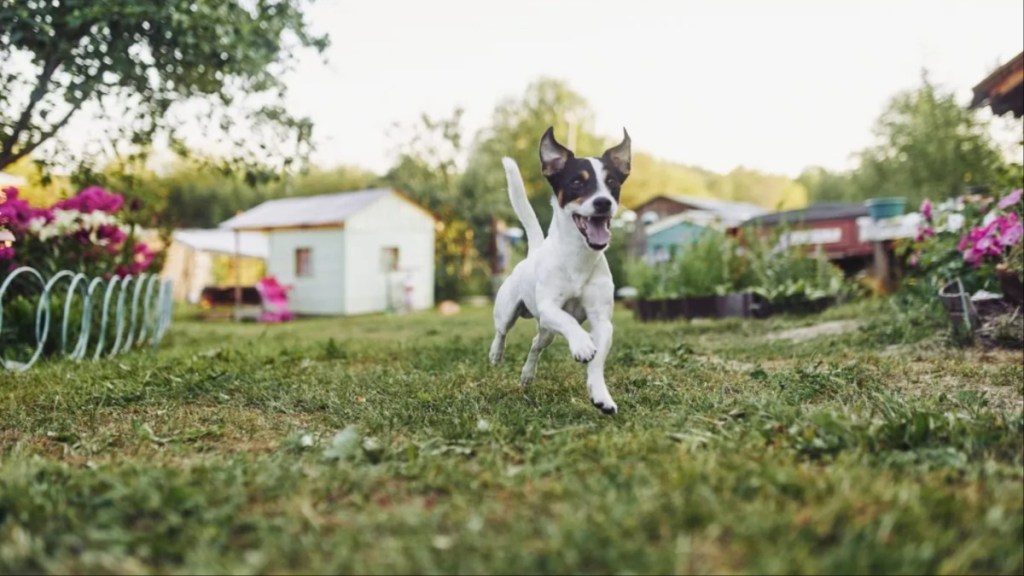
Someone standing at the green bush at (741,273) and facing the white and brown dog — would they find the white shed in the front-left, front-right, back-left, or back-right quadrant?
back-right

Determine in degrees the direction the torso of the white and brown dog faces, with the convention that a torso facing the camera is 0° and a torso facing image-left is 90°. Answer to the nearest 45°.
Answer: approximately 315°

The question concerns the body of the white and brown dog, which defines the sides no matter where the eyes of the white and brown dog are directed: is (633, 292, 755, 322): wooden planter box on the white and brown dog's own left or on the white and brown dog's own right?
on the white and brown dog's own left

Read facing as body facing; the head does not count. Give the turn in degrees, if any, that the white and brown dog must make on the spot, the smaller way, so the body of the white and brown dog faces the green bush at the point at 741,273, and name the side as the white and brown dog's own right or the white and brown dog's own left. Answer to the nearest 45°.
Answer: approximately 135° to the white and brown dog's own left

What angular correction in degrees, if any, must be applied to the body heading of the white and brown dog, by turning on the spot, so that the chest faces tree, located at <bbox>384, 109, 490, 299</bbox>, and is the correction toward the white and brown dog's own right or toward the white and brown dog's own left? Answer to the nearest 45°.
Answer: approximately 135° to the white and brown dog's own left
